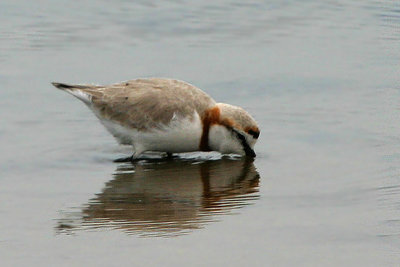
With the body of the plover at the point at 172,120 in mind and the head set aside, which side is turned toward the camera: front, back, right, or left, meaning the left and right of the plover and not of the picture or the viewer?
right
